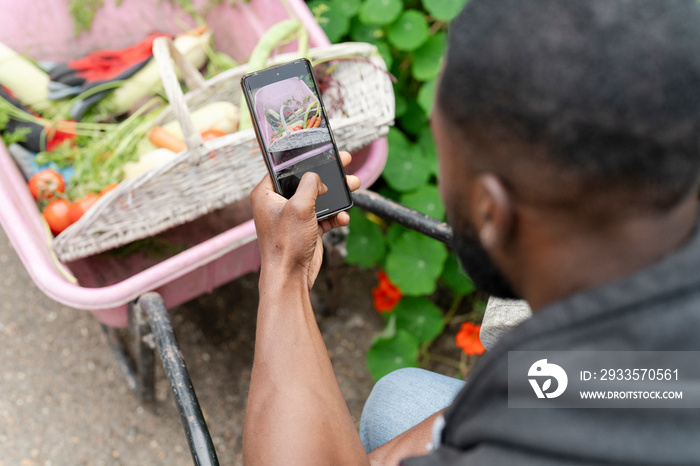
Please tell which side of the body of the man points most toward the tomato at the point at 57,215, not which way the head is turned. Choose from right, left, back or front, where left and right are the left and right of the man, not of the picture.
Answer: front

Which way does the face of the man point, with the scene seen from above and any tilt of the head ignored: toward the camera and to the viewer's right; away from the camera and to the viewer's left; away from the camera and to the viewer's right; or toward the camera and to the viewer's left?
away from the camera and to the viewer's left

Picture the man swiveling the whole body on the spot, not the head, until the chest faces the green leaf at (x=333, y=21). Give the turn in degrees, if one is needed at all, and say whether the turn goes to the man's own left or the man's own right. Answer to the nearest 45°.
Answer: approximately 45° to the man's own right

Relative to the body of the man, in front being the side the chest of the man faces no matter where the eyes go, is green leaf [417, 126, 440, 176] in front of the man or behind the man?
in front

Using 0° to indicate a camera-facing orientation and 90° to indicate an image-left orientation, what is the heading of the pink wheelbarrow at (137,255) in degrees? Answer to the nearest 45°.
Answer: approximately 135°

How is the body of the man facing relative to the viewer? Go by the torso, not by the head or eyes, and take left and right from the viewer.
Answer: facing away from the viewer and to the left of the viewer

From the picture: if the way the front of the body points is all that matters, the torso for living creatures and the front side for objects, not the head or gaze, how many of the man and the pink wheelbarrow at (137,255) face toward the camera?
0

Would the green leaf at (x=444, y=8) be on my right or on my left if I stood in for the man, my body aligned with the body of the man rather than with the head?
on my right

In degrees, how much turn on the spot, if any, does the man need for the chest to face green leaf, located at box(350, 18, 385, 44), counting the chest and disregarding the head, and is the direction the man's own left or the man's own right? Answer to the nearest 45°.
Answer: approximately 45° to the man's own right

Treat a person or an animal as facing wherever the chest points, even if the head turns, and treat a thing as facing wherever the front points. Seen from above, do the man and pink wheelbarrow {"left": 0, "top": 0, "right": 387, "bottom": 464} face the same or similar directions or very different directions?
same or similar directions
